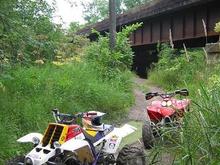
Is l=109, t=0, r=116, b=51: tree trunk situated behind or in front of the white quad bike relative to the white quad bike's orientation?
behind

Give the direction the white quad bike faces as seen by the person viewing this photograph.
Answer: facing the viewer and to the left of the viewer

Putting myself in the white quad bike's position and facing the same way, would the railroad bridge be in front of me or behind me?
behind
